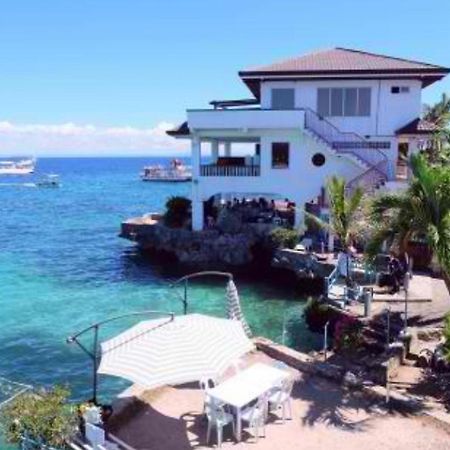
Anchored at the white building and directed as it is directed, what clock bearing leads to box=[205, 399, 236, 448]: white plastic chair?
The white plastic chair is roughly at 12 o'clock from the white building.

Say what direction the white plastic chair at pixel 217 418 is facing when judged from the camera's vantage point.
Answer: facing away from the viewer and to the right of the viewer

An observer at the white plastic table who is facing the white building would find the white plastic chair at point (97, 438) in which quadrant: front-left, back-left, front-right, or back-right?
back-left

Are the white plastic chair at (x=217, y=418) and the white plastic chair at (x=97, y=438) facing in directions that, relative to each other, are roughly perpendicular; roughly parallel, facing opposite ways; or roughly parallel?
roughly perpendicular

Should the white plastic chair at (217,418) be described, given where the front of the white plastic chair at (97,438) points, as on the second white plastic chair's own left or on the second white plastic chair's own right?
on the second white plastic chair's own left

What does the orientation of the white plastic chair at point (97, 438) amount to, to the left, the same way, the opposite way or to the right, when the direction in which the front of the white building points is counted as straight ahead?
to the left

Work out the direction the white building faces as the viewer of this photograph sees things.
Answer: facing the viewer

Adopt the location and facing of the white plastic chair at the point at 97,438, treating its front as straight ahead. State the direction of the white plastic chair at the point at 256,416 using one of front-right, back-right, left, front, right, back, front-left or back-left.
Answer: front-left

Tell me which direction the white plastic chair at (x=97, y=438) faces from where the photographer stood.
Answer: facing the viewer and to the right of the viewer

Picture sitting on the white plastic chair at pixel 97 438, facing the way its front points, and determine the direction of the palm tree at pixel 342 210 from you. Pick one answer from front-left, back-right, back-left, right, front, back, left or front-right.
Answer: front-right

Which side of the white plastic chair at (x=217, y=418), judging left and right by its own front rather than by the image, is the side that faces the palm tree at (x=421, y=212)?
front
